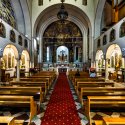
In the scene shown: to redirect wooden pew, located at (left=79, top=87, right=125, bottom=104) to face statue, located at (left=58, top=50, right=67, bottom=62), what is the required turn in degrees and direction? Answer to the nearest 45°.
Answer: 0° — it already faces it

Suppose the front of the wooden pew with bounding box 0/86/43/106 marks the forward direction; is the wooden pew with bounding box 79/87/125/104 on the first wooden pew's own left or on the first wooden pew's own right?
on the first wooden pew's own right

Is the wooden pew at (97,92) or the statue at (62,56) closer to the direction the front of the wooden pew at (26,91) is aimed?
the statue

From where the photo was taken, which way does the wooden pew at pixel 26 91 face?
away from the camera

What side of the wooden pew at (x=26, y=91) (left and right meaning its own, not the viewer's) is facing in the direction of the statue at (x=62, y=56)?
front

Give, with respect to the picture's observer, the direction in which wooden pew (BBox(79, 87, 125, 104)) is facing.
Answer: facing away from the viewer

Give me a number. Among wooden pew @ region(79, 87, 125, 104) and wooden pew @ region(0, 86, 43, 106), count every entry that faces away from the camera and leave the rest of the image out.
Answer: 2

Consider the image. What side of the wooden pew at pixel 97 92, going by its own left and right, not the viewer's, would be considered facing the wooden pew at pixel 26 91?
left

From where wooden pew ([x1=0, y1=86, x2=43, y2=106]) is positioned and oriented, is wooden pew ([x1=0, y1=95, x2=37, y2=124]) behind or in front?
behind

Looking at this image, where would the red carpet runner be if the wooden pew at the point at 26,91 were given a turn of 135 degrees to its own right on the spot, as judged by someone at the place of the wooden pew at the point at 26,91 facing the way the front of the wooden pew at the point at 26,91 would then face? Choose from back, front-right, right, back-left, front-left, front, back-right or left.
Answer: front
